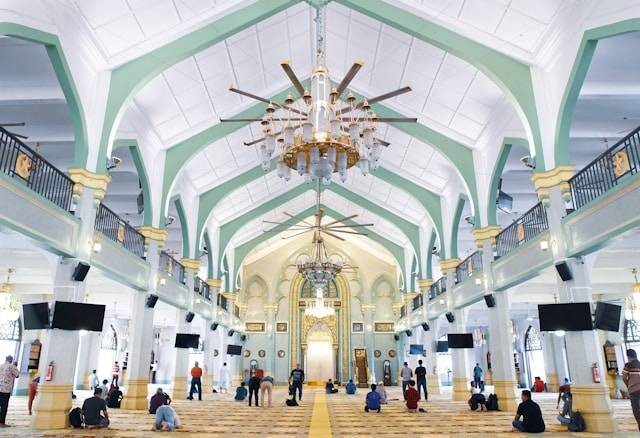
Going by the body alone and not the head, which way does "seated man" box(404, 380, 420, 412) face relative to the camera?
away from the camera

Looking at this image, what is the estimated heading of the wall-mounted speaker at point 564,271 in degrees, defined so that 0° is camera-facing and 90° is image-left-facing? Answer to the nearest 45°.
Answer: approximately 45°

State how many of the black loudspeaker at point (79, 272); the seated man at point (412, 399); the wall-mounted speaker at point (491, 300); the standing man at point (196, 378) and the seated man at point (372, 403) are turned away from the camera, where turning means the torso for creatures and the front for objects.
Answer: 3

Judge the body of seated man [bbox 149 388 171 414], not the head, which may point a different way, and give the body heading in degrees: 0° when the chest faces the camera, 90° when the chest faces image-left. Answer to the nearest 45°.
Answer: approximately 225°

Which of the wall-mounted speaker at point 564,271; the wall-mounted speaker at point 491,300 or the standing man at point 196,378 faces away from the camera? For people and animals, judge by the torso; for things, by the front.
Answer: the standing man

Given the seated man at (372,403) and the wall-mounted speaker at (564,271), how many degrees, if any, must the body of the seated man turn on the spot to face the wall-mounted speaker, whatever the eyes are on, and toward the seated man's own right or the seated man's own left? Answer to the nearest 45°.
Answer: approximately 135° to the seated man's own right

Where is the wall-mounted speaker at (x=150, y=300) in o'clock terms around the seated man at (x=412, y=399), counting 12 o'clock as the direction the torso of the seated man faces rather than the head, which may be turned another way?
The wall-mounted speaker is roughly at 9 o'clock from the seated man.

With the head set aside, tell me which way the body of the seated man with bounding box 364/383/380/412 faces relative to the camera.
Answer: away from the camera

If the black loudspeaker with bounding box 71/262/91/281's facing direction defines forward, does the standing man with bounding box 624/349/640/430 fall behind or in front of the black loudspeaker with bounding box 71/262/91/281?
in front

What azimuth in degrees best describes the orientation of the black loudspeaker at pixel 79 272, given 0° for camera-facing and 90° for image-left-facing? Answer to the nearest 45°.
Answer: approximately 315°

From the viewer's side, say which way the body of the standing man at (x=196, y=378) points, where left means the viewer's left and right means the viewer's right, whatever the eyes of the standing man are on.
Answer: facing away from the viewer

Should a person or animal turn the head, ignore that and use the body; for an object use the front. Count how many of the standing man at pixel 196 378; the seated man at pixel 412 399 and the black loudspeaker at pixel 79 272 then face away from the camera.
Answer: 2

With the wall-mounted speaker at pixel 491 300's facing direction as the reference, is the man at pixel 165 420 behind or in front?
in front

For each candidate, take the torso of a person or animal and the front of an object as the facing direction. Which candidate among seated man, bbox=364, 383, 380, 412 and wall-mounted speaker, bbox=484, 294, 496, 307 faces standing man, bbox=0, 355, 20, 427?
the wall-mounted speaker

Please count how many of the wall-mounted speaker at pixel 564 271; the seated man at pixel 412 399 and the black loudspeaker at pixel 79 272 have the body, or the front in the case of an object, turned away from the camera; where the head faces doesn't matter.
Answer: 1
